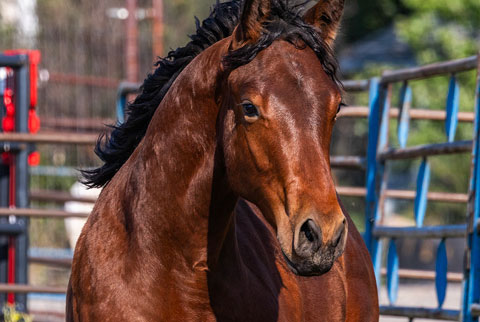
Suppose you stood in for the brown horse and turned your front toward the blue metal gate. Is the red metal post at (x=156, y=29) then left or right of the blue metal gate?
left

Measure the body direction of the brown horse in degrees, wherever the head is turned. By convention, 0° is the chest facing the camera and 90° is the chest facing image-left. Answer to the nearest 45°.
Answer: approximately 315°

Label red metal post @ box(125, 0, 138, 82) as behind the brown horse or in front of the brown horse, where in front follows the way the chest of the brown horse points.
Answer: behind

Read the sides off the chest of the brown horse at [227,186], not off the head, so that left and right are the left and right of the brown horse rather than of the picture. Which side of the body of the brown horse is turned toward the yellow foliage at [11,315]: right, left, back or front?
back

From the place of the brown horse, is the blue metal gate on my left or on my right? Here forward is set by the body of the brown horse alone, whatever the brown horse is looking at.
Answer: on my left
